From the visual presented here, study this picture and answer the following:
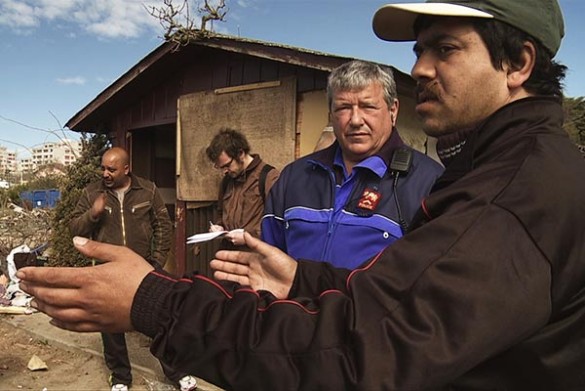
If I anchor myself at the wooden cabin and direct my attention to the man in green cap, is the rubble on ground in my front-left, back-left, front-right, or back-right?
back-right

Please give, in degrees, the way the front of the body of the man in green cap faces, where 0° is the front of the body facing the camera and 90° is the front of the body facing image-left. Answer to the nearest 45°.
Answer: approximately 90°

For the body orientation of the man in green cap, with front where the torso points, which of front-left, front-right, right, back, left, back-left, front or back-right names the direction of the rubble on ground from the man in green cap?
front-right

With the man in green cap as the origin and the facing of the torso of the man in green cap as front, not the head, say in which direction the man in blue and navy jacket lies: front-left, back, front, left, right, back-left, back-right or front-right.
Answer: right

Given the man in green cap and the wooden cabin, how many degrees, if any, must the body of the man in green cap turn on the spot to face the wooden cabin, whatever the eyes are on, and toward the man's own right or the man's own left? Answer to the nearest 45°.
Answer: approximately 90° to the man's own right

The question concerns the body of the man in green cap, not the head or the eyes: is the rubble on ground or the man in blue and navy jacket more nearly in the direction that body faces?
the rubble on ground

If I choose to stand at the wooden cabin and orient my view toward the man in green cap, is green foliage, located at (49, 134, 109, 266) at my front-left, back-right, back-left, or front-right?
back-right

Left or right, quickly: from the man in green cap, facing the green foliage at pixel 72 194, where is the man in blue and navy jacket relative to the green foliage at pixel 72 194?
right

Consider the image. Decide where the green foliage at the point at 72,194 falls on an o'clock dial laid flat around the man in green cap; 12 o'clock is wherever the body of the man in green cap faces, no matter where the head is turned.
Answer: The green foliage is roughly at 2 o'clock from the man in green cap.
